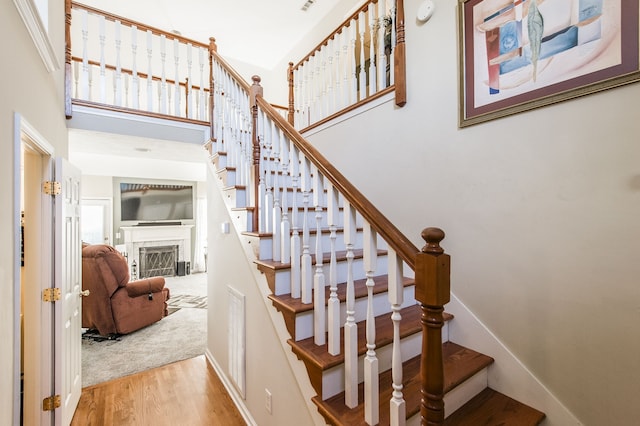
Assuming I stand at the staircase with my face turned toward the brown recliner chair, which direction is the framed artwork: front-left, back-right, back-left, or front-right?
back-right

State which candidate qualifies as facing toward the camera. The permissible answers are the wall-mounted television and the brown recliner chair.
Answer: the wall-mounted television

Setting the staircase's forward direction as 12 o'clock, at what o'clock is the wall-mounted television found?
The wall-mounted television is roughly at 6 o'clock from the staircase.

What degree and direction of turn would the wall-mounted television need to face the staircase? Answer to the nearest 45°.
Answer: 0° — it already faces it

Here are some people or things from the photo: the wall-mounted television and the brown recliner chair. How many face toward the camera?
1

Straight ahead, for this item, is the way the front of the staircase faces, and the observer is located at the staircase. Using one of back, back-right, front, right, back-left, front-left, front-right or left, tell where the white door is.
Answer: back-right

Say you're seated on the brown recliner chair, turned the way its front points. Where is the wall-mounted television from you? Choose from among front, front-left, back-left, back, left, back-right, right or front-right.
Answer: front-left

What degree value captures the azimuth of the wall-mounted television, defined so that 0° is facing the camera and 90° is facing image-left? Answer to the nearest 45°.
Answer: approximately 0°

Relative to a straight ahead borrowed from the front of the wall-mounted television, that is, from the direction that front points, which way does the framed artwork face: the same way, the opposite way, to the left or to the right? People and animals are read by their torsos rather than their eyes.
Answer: to the right

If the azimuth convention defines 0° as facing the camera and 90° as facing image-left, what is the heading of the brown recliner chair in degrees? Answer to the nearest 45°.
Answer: approximately 225°

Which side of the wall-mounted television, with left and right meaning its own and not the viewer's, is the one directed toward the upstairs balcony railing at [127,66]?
front

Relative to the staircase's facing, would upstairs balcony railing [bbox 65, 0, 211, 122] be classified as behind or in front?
behind
